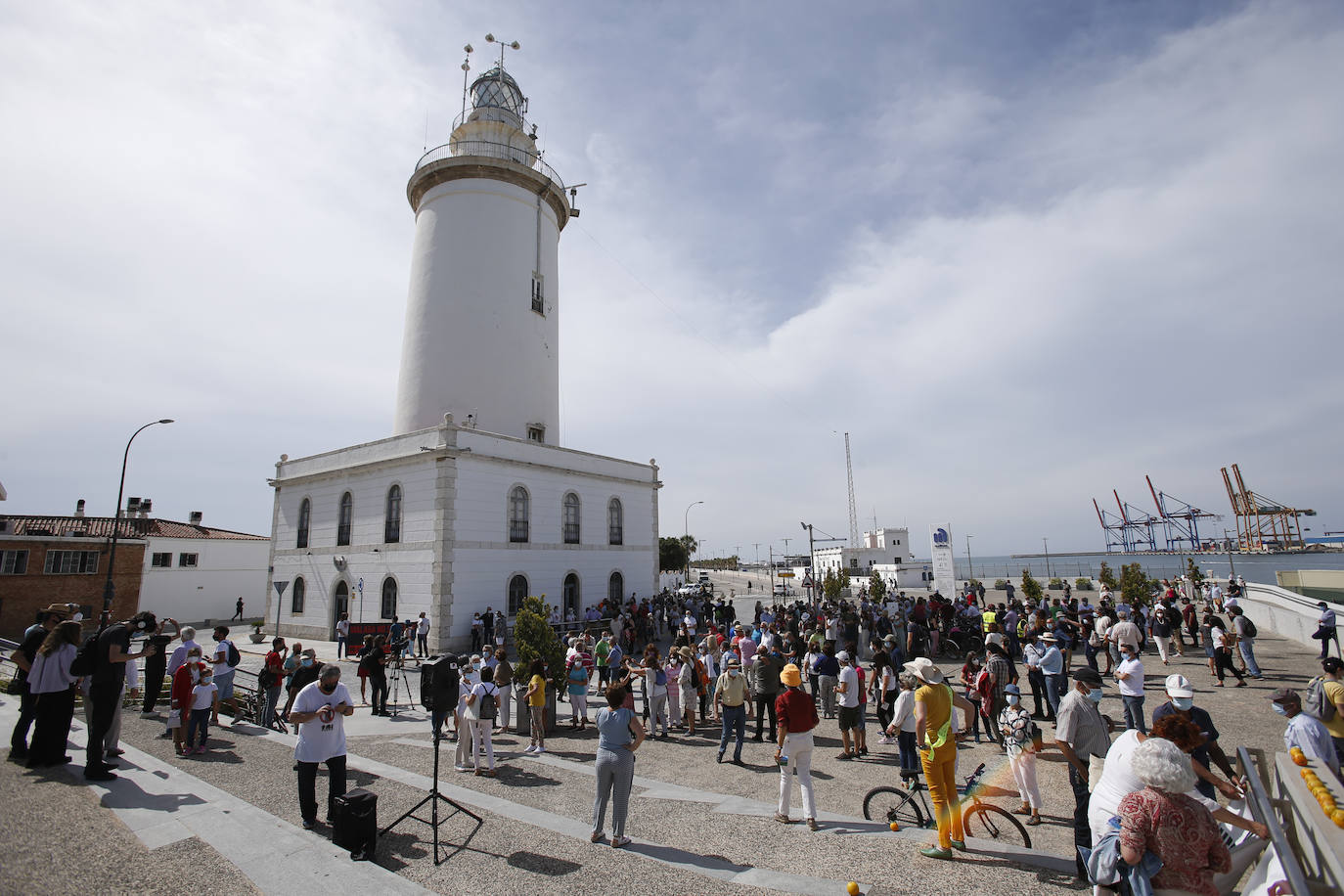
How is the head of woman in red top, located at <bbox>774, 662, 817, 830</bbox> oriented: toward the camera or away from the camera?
away from the camera

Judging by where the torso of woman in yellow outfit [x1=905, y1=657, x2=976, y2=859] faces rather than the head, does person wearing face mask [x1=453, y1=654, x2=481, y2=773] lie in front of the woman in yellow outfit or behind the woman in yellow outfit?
in front

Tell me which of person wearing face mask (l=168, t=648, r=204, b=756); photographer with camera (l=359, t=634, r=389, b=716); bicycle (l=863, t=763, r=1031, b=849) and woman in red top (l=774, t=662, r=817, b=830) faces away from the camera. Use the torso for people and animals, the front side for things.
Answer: the woman in red top

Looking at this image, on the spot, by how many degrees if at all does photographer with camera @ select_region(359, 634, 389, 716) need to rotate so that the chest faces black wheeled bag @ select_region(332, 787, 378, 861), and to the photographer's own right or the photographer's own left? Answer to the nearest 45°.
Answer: approximately 90° to the photographer's own right

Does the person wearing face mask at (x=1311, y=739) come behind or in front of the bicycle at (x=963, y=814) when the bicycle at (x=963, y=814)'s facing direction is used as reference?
in front

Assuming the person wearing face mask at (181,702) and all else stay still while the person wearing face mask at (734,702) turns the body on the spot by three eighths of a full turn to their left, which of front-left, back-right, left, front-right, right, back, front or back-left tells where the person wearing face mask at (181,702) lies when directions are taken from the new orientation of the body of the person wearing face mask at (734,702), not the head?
back-left

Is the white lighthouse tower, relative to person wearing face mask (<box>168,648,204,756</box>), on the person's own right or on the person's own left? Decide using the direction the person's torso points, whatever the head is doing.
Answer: on the person's own left

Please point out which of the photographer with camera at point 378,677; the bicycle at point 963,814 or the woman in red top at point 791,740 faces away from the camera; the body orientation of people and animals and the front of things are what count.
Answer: the woman in red top

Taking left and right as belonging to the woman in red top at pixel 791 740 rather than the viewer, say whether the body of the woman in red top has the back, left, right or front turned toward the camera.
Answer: back

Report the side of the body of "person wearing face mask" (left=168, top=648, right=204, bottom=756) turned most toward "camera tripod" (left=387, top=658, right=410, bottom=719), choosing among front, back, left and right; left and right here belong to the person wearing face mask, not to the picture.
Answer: left

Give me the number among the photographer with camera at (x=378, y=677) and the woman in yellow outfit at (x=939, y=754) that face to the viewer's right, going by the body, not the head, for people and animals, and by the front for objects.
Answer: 1

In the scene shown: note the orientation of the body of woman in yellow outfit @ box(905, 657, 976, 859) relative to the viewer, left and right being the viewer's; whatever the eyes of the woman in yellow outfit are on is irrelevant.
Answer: facing away from the viewer and to the left of the viewer

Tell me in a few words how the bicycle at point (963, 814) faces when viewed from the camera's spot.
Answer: facing to the right of the viewer

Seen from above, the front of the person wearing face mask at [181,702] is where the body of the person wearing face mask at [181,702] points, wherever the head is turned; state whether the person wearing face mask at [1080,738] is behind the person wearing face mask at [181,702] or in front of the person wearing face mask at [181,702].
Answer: in front

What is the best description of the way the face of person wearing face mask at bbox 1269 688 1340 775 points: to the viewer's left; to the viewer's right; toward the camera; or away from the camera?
to the viewer's left
